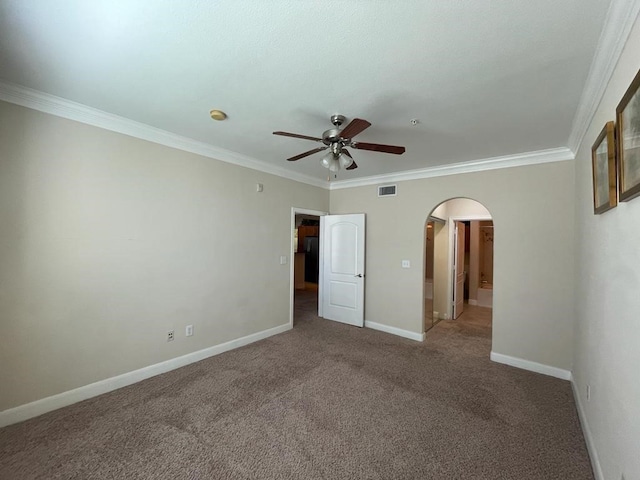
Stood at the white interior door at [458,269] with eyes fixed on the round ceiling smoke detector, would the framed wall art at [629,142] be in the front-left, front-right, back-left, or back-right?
front-left

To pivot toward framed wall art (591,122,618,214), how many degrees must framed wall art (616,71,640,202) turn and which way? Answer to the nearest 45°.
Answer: approximately 90° to its right

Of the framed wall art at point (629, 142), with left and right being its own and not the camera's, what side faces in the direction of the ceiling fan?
front

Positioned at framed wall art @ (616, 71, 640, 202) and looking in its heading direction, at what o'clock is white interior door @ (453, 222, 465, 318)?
The white interior door is roughly at 2 o'clock from the framed wall art.

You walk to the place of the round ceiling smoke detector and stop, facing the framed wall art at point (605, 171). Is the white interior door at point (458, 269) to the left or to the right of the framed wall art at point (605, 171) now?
left

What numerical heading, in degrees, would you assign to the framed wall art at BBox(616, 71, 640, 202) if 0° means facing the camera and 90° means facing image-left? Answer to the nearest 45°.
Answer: approximately 90°

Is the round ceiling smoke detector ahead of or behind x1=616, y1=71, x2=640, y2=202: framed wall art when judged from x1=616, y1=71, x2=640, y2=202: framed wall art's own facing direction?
ahead

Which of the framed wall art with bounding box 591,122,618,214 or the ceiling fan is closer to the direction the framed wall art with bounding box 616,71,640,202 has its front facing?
the ceiling fan

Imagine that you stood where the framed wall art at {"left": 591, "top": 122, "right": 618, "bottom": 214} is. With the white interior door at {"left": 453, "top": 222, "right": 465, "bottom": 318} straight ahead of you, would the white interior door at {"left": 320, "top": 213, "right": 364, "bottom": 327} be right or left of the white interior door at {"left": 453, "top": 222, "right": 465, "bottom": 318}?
left

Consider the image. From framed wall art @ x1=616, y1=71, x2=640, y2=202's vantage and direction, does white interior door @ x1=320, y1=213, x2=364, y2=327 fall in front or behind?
in front

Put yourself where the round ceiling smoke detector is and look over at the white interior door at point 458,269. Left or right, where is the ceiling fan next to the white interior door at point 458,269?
right

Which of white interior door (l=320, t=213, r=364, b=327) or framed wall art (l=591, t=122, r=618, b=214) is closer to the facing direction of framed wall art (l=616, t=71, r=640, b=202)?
the white interior door

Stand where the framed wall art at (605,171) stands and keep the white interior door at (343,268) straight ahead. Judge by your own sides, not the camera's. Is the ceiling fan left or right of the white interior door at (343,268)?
left
